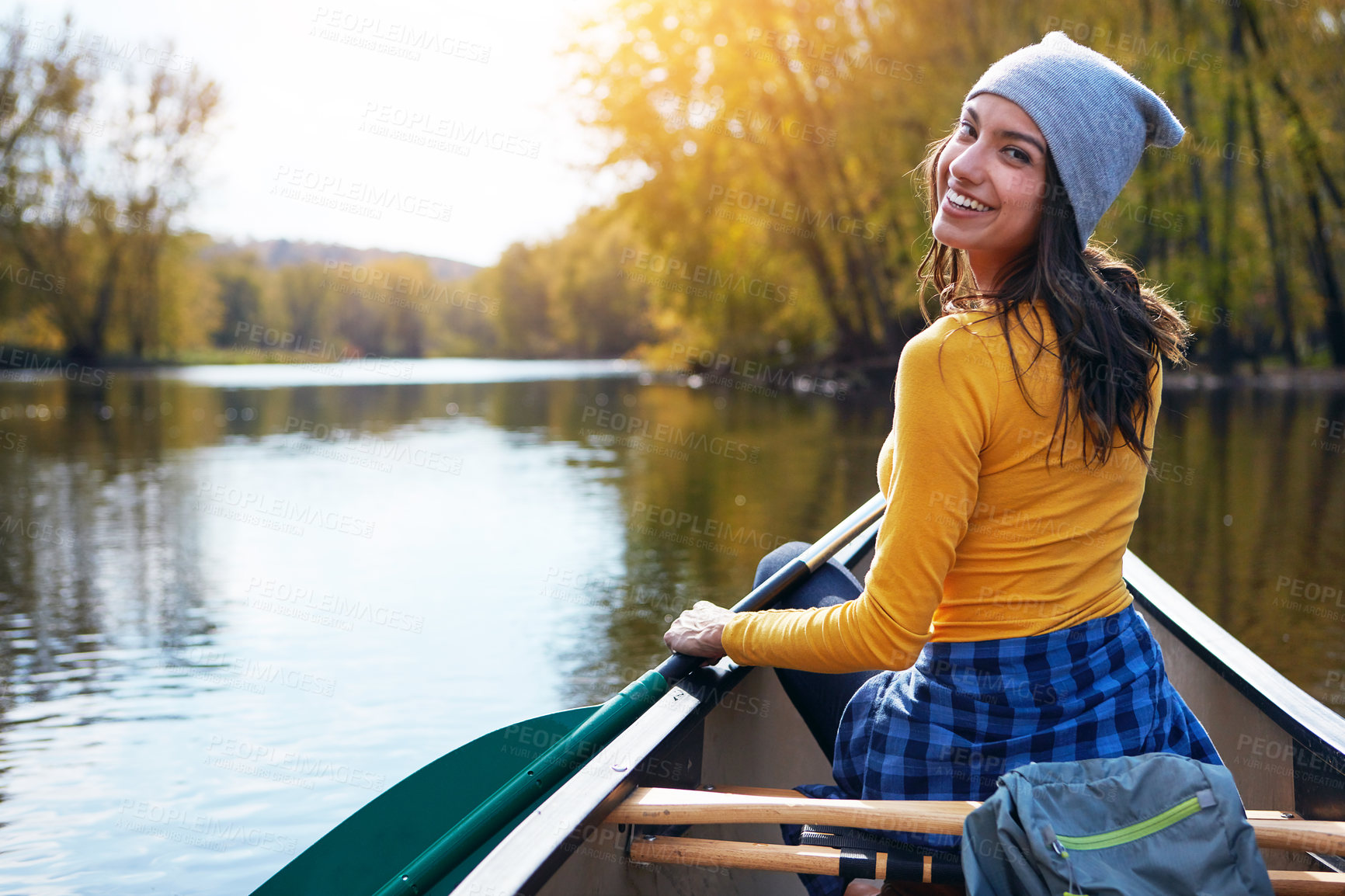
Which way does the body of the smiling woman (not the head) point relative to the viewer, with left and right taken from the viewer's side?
facing away from the viewer and to the left of the viewer

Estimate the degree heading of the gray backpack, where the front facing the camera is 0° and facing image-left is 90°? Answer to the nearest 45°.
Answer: approximately 0°

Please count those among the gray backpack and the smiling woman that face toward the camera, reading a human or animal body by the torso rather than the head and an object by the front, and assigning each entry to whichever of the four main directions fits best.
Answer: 1
